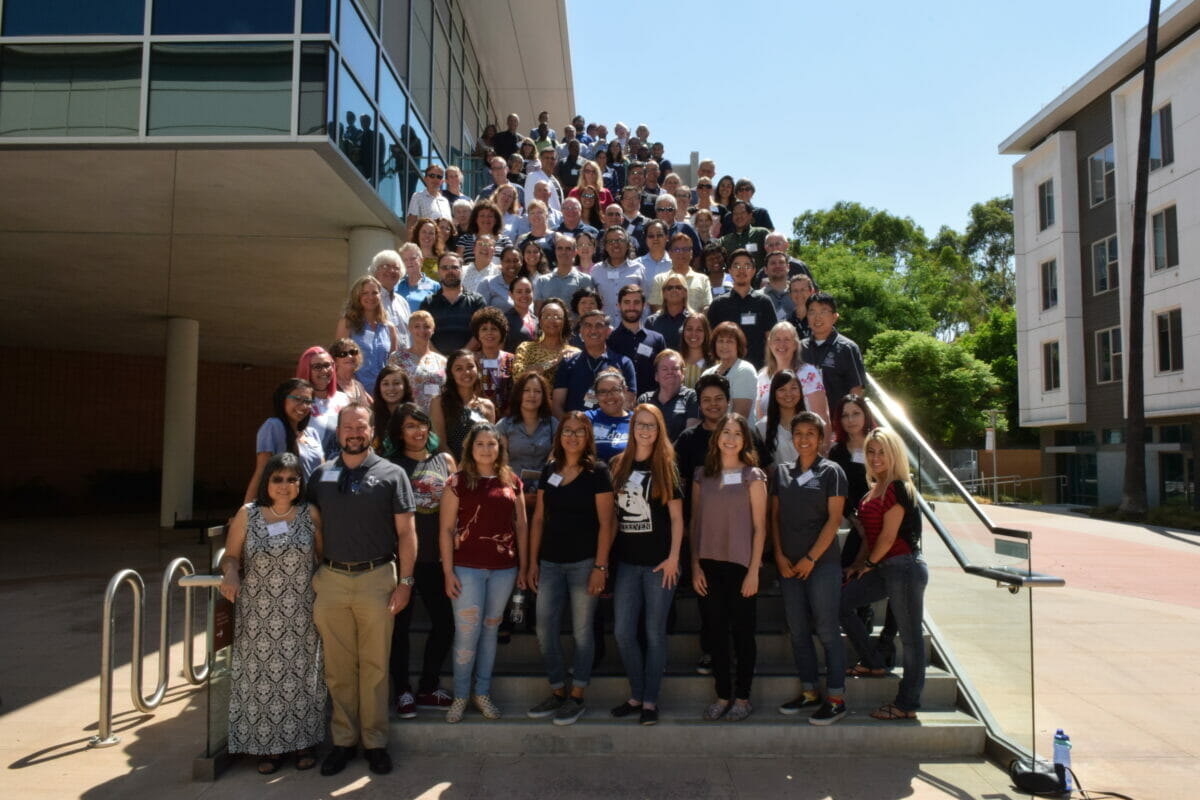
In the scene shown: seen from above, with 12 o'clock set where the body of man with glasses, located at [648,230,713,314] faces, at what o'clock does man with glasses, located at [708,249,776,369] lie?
man with glasses, located at [708,249,776,369] is roughly at 11 o'clock from man with glasses, located at [648,230,713,314].

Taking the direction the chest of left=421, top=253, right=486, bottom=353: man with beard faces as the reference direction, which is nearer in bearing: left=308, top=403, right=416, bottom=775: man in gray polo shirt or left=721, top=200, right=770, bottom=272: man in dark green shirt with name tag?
the man in gray polo shirt

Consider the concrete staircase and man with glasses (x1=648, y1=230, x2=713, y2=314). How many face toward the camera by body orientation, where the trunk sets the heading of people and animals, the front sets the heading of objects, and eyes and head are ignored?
2

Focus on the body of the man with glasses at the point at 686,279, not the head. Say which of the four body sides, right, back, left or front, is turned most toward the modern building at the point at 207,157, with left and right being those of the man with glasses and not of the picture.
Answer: right
